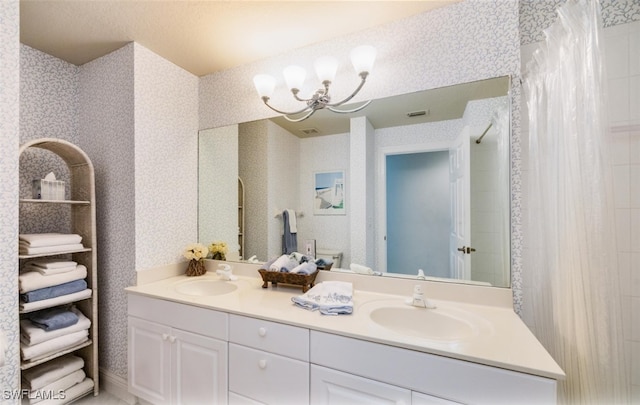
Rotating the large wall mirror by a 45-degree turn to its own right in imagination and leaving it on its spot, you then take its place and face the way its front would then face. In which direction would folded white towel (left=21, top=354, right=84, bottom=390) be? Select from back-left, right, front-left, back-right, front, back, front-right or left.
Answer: front

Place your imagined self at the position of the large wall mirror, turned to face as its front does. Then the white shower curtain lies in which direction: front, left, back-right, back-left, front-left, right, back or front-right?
left

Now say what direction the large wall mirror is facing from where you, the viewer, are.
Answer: facing the viewer and to the left of the viewer

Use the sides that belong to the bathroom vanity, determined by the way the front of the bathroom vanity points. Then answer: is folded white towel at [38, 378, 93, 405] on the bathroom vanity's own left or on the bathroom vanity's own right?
on the bathroom vanity's own right

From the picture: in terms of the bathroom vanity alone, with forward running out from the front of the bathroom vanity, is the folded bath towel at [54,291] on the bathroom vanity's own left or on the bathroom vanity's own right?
on the bathroom vanity's own right

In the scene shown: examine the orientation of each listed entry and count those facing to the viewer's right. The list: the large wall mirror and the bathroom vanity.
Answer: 0

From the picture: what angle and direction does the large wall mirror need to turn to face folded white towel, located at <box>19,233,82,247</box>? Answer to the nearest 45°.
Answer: approximately 45° to its right

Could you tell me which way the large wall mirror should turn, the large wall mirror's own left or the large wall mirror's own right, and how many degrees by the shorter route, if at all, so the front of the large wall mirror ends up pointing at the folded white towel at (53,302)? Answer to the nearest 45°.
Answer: approximately 45° to the large wall mirror's own right
